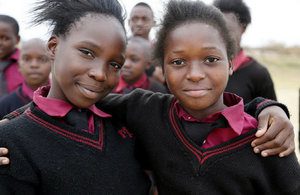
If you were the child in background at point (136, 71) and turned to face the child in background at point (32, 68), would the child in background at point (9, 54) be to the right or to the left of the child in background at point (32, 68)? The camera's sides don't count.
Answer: right

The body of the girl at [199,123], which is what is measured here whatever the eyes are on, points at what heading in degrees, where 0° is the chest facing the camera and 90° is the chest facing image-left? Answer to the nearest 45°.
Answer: approximately 0°

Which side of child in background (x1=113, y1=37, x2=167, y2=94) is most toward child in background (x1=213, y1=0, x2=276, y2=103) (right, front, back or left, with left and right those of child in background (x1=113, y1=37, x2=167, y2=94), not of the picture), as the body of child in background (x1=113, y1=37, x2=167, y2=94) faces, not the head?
left

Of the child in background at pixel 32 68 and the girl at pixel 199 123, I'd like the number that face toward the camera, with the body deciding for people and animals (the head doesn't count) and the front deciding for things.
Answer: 2

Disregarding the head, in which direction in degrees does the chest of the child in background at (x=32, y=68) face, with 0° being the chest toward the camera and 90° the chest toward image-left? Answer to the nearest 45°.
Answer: approximately 0°

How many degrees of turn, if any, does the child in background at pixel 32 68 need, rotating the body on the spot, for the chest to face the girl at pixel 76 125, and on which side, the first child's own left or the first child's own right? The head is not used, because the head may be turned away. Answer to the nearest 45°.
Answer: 0° — they already face them

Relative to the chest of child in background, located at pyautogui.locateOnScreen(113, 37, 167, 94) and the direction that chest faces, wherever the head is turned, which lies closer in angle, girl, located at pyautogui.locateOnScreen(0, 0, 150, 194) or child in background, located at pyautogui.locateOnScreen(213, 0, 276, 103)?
the girl
